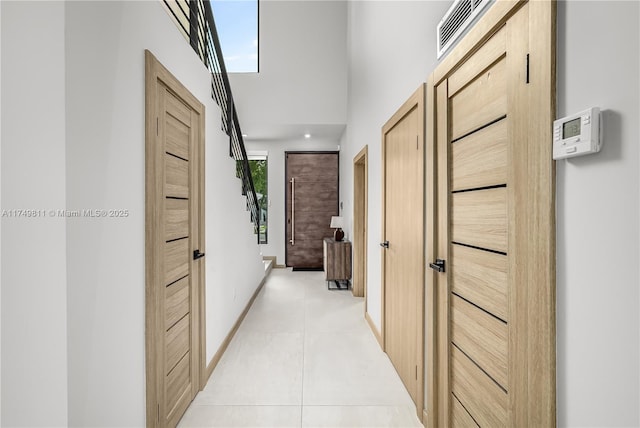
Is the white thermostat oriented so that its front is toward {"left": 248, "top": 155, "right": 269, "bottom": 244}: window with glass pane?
no

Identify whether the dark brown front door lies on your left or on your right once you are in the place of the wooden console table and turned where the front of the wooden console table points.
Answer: on your right

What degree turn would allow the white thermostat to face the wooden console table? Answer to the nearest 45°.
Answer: approximately 90° to its right

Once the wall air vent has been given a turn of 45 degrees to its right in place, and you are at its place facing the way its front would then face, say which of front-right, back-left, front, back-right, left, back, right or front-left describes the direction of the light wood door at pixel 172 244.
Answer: front-left

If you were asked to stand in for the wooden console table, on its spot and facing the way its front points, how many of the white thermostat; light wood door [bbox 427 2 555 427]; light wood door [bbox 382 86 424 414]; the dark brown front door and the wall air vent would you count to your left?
4

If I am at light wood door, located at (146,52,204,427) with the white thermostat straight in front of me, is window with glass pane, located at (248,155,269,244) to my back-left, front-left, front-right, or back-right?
back-left

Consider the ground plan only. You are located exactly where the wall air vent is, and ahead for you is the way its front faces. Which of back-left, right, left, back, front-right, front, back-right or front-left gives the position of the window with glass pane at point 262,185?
front-right

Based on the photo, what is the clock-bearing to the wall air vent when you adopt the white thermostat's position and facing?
The wall air vent is roughly at 3 o'clock from the white thermostat.

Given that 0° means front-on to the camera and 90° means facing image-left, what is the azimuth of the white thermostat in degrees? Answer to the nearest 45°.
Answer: approximately 45°

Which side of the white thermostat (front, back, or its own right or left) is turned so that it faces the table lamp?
right

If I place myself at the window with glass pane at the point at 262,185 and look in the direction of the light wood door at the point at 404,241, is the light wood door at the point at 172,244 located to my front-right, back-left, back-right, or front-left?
front-right

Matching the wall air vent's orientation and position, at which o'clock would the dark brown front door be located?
The dark brown front door is roughly at 2 o'clock from the wall air vent.

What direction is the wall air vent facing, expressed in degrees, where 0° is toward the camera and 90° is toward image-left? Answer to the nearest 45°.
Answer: approximately 90°

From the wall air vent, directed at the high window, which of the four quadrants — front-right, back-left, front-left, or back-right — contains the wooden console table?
front-right
